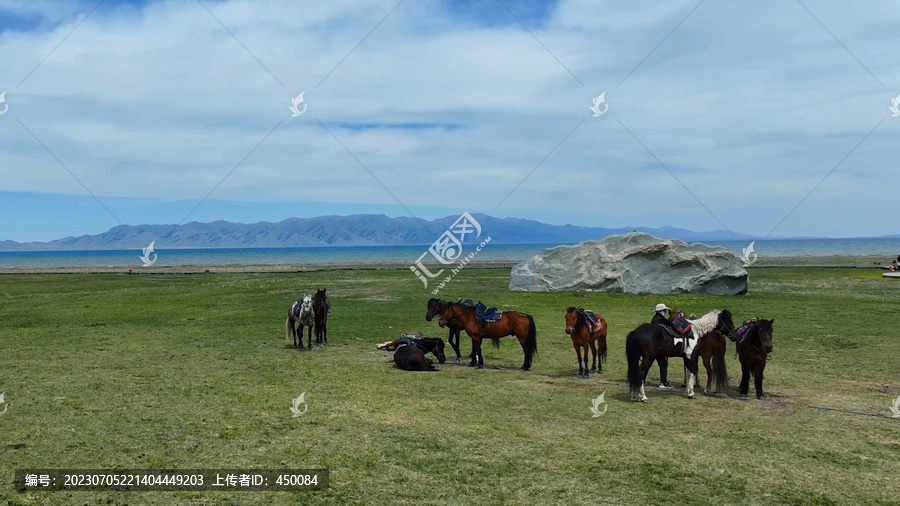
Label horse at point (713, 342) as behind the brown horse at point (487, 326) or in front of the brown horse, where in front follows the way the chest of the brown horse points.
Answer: behind

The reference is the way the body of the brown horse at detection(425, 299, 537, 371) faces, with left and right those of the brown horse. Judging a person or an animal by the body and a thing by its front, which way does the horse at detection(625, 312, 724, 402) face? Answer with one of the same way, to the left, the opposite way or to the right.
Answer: the opposite way

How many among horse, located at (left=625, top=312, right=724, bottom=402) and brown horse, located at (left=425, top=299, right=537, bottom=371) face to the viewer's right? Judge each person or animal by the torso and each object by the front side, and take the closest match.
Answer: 1

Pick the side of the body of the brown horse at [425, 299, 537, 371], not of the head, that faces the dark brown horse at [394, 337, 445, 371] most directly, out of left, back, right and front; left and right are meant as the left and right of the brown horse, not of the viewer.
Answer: front

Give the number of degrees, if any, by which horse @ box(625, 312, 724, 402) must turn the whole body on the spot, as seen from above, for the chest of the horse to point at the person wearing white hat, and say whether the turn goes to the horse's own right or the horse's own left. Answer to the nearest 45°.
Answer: approximately 90° to the horse's own left

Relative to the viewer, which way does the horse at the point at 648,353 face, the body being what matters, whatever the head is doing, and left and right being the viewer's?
facing to the right of the viewer

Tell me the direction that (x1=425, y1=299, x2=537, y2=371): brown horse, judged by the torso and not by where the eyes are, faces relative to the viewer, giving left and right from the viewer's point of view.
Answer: facing to the left of the viewer

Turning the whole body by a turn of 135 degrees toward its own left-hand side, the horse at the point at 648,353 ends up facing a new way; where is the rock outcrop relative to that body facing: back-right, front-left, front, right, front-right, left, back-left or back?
front-right

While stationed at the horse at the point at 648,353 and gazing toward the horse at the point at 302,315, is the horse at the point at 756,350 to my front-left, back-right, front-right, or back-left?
back-right

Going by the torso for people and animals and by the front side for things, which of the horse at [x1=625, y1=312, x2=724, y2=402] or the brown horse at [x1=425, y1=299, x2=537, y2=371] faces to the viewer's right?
the horse

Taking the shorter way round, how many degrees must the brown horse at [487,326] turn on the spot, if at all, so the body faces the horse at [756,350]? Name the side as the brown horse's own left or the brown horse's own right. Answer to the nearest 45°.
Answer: approximately 135° to the brown horse's own left

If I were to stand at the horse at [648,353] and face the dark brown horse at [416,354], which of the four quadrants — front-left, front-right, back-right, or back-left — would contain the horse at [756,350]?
back-right
